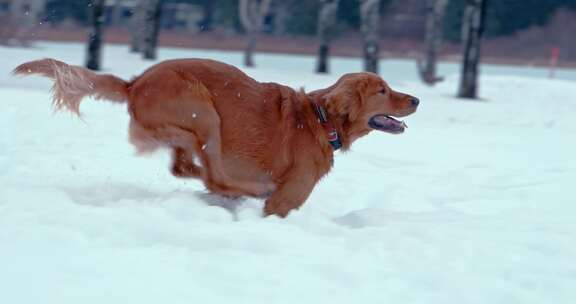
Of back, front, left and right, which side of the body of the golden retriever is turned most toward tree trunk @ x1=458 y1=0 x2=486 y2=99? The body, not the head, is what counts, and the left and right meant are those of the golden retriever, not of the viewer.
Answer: left

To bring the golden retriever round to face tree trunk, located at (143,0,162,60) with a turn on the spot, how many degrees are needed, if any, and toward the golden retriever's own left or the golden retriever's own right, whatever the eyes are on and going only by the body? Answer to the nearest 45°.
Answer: approximately 90° to the golden retriever's own left

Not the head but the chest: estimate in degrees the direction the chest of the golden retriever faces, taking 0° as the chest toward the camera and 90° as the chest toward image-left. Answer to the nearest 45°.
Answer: approximately 270°

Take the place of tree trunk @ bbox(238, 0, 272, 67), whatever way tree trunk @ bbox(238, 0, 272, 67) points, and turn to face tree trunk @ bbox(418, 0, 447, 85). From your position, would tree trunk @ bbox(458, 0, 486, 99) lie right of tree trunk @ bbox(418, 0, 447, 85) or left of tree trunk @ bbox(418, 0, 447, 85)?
right

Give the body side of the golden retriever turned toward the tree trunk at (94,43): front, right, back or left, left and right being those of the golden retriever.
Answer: left

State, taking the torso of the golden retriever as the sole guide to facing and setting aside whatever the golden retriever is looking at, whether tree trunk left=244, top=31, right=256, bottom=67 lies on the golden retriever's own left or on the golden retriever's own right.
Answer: on the golden retriever's own left

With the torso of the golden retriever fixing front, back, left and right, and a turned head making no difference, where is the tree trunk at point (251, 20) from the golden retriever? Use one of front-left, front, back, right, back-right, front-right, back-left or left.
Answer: left

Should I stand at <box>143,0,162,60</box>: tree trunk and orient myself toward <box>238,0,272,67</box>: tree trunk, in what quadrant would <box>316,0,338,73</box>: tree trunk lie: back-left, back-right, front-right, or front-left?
front-right

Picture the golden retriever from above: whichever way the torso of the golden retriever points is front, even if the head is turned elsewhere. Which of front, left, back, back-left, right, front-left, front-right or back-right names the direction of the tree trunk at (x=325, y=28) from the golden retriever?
left

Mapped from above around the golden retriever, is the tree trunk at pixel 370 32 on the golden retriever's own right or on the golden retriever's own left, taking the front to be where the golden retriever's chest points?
on the golden retriever's own left
